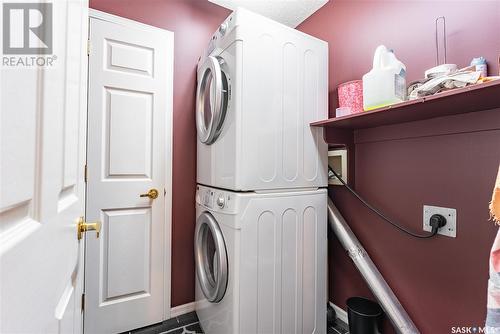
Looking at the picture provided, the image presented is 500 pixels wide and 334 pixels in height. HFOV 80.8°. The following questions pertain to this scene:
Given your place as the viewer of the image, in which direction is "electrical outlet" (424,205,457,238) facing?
facing the viewer and to the left of the viewer

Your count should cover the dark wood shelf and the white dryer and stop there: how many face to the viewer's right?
0

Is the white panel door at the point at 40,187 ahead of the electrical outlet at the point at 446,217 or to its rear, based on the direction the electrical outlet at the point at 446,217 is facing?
ahead

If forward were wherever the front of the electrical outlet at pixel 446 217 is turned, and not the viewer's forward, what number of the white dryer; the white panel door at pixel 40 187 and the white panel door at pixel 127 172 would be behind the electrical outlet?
0

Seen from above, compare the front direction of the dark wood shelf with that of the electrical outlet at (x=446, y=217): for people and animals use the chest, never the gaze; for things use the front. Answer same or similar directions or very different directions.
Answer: same or similar directions

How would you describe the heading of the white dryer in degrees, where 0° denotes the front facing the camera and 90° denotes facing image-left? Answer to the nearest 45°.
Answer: approximately 45°

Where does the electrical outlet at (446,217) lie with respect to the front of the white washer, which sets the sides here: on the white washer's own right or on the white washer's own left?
on the white washer's own left

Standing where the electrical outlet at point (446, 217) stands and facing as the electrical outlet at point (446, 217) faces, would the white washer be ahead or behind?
ahead
